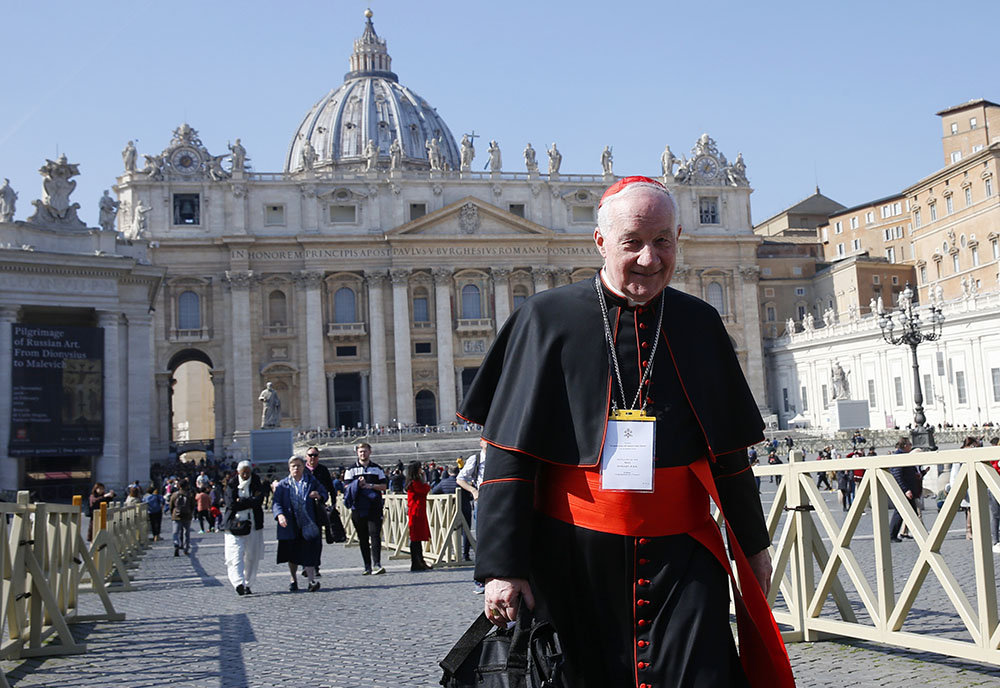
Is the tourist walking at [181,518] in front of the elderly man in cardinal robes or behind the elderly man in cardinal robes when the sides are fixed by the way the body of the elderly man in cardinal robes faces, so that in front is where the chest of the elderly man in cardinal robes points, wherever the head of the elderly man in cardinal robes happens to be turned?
behind

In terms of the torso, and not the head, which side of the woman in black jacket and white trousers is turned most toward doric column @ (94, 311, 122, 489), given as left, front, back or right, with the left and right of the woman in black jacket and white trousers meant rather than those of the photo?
back

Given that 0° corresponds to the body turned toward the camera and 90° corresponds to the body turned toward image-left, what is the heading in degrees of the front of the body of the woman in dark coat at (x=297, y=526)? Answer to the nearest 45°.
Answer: approximately 0°

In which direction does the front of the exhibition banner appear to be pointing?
toward the camera

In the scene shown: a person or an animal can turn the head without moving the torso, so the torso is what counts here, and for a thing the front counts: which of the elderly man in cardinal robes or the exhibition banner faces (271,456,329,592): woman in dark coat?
the exhibition banner

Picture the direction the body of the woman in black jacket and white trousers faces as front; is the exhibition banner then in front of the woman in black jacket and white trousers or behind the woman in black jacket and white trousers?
behind

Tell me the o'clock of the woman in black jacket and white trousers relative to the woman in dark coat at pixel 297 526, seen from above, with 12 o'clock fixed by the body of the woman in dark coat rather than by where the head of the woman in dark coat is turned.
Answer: The woman in black jacket and white trousers is roughly at 4 o'clock from the woman in dark coat.

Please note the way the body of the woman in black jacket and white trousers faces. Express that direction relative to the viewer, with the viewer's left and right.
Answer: facing the viewer

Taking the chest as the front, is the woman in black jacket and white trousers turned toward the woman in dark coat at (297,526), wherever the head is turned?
no

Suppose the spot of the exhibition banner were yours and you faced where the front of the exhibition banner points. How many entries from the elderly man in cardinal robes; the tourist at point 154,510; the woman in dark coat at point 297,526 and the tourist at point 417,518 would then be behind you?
0

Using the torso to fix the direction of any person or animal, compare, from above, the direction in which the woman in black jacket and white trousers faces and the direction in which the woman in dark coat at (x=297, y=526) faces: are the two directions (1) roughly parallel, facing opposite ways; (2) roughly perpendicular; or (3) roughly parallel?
roughly parallel

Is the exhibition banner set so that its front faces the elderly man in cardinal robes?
yes

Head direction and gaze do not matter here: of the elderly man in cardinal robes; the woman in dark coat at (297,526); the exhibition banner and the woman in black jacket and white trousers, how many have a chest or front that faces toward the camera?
4

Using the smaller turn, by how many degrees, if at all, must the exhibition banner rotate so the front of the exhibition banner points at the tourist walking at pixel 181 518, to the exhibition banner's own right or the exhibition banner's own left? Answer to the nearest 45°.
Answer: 0° — it already faces them

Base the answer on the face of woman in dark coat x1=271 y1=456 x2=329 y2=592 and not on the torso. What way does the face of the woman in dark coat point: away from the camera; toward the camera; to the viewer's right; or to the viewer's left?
toward the camera

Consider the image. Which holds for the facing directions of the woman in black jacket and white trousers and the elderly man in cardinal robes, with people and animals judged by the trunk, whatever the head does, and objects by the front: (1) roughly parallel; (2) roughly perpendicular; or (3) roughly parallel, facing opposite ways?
roughly parallel

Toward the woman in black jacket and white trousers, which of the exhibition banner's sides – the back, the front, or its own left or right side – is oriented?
front
